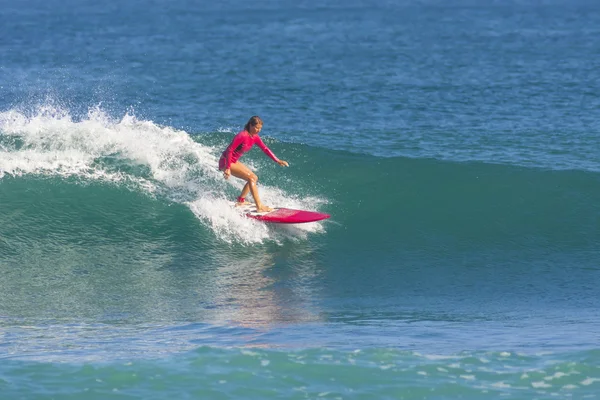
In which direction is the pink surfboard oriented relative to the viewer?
to the viewer's right

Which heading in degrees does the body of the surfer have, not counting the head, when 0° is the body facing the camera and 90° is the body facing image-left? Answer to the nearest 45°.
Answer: approximately 315°

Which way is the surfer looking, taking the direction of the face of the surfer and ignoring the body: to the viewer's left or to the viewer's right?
to the viewer's right
